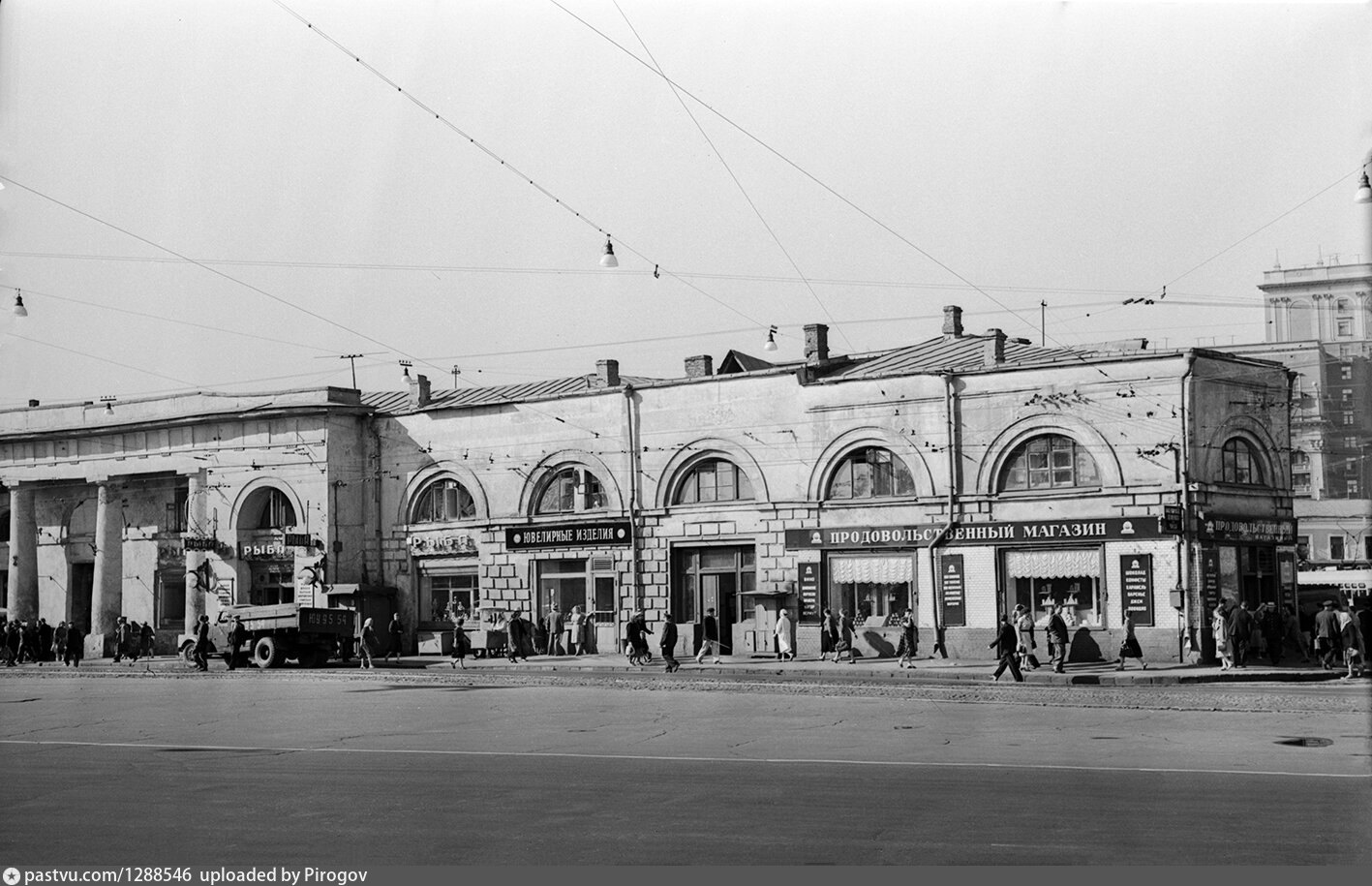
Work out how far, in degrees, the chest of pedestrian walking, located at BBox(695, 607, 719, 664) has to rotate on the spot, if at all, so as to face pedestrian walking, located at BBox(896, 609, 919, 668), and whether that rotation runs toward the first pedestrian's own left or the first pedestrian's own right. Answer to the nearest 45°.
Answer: approximately 45° to the first pedestrian's own right

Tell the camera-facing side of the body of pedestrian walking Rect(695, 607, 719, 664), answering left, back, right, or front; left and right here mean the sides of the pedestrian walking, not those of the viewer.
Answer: right

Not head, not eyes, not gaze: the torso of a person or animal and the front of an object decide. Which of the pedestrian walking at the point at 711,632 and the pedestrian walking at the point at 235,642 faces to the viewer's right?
the pedestrian walking at the point at 711,632

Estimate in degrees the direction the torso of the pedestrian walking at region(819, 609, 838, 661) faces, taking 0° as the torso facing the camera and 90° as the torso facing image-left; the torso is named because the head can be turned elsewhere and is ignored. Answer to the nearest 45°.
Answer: approximately 90°

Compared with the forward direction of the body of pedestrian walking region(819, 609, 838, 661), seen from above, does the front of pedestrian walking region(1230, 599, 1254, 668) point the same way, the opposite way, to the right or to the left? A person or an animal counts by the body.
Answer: to the right
